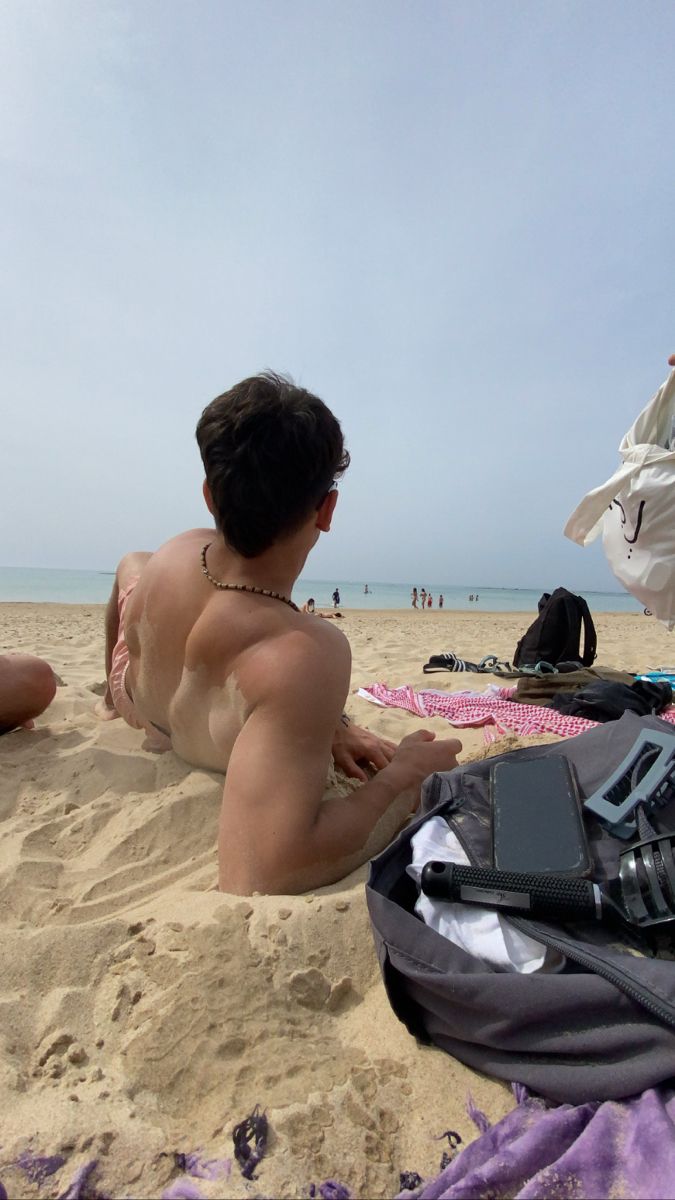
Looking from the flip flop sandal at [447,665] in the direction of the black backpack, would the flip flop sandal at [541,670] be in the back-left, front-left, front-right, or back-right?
front-right

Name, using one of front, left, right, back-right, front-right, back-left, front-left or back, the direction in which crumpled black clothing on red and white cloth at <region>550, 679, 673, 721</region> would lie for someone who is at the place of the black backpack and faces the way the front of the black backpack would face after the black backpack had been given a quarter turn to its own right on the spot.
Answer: back

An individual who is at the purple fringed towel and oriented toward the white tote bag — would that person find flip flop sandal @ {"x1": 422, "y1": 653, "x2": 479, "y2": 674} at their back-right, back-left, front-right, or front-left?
front-left
